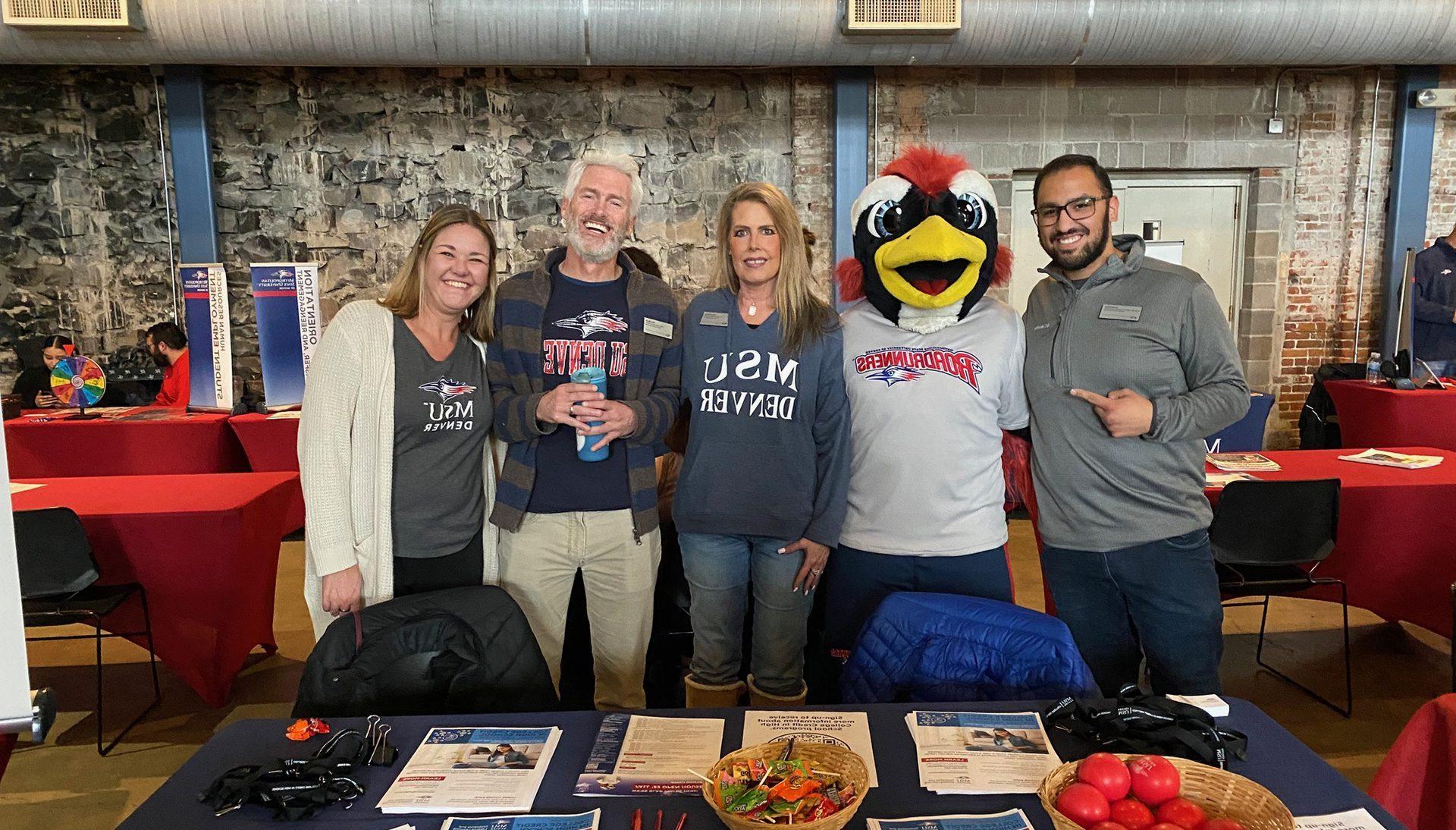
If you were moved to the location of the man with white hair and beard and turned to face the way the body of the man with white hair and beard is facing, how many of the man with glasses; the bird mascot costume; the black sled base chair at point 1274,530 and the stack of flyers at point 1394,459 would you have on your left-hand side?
4

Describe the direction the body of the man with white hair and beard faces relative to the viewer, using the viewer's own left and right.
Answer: facing the viewer

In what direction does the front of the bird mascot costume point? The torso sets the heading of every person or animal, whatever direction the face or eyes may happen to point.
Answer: toward the camera

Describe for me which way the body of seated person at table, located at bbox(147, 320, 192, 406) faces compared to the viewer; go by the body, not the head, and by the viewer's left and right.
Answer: facing to the left of the viewer

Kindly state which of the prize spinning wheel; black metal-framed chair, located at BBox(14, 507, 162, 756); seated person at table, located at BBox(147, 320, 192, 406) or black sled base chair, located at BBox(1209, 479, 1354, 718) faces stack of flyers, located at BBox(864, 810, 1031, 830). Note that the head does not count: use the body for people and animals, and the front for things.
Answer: the prize spinning wheel

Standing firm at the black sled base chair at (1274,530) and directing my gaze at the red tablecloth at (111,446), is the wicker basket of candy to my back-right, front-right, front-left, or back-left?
front-left

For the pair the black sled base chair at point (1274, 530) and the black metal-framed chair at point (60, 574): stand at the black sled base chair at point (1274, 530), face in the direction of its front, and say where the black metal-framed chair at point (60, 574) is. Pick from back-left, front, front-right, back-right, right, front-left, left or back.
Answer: left

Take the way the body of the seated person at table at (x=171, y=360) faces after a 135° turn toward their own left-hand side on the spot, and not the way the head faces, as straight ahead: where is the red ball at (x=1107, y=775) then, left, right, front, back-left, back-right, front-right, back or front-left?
front-right

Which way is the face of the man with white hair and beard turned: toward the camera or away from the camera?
toward the camera

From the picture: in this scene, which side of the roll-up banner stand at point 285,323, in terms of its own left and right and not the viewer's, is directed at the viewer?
front

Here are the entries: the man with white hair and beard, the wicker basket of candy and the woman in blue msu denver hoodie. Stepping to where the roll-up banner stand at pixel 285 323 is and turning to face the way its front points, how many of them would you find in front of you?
3

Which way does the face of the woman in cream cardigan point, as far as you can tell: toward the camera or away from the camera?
toward the camera

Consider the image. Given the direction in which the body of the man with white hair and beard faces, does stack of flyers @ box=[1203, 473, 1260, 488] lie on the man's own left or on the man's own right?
on the man's own left

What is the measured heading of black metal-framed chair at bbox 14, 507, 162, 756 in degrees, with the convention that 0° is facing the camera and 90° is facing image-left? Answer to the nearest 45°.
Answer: approximately 225°

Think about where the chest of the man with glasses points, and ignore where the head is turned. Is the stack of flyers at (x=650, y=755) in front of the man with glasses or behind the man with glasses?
in front

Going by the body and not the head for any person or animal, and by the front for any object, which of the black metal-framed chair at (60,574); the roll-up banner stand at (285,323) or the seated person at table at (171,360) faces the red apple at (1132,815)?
the roll-up banner stand

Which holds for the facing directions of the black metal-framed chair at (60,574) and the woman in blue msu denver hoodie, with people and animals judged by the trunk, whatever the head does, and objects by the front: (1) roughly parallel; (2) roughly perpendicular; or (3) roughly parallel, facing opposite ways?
roughly parallel, facing opposite ways

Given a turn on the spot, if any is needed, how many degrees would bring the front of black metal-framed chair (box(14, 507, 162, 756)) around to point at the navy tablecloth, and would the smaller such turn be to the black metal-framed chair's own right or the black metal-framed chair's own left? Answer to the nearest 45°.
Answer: approximately 135° to the black metal-framed chair's own right

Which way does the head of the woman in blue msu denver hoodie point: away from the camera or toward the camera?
toward the camera
